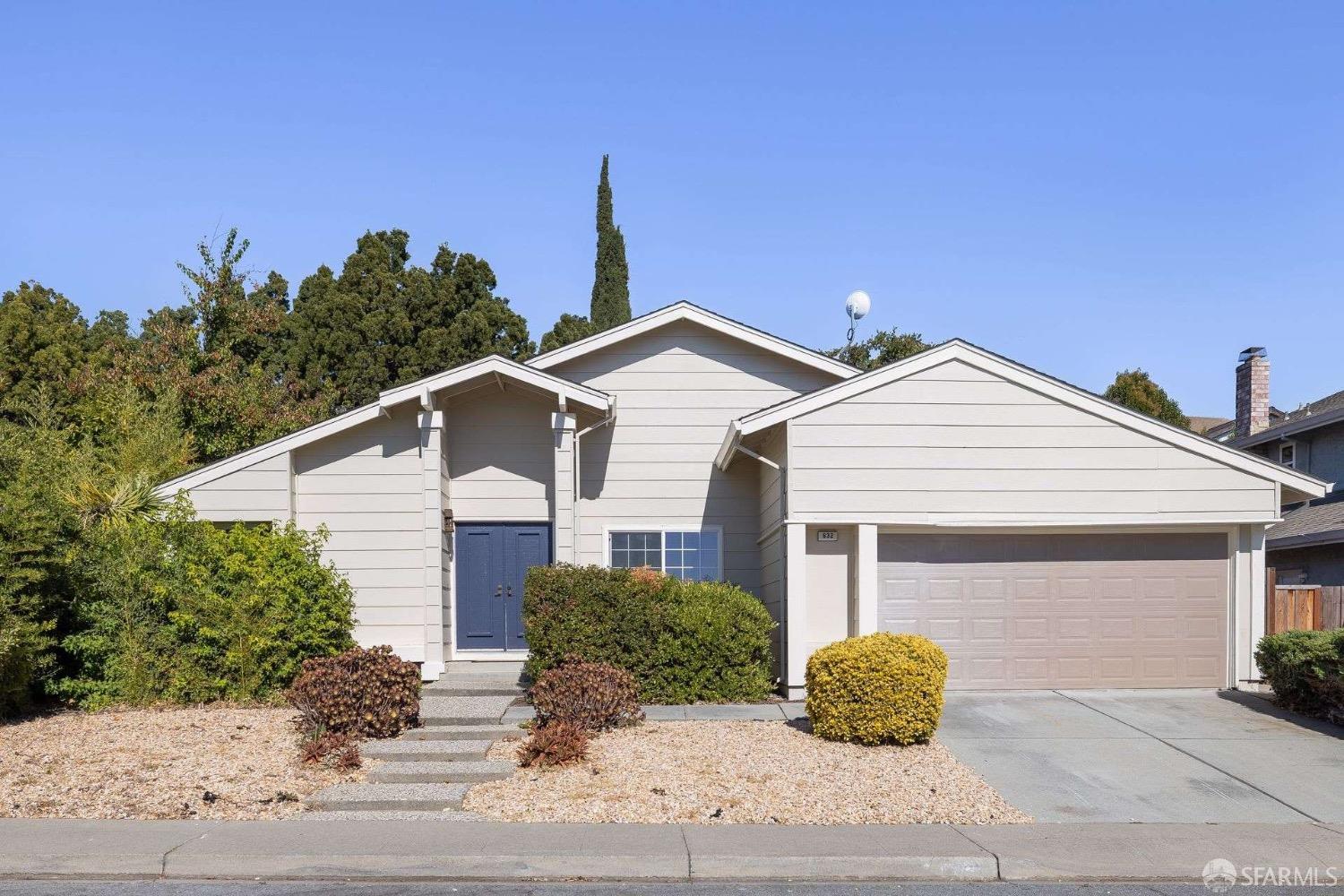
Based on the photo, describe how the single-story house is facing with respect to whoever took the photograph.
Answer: facing the viewer

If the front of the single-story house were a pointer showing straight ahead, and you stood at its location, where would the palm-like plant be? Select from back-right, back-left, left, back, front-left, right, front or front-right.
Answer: right

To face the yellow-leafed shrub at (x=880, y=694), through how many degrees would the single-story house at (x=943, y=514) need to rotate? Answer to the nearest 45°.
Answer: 0° — it already faces it

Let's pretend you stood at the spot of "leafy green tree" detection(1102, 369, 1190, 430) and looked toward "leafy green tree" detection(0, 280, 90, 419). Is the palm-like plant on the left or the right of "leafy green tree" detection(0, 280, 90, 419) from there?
left

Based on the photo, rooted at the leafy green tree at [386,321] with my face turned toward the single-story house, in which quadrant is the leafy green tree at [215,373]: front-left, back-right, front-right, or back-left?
front-right

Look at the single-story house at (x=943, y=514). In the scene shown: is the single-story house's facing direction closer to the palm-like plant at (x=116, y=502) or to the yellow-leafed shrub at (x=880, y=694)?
the yellow-leafed shrub

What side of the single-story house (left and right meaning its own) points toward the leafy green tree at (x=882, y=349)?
back

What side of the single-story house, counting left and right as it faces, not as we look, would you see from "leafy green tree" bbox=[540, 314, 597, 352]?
back
